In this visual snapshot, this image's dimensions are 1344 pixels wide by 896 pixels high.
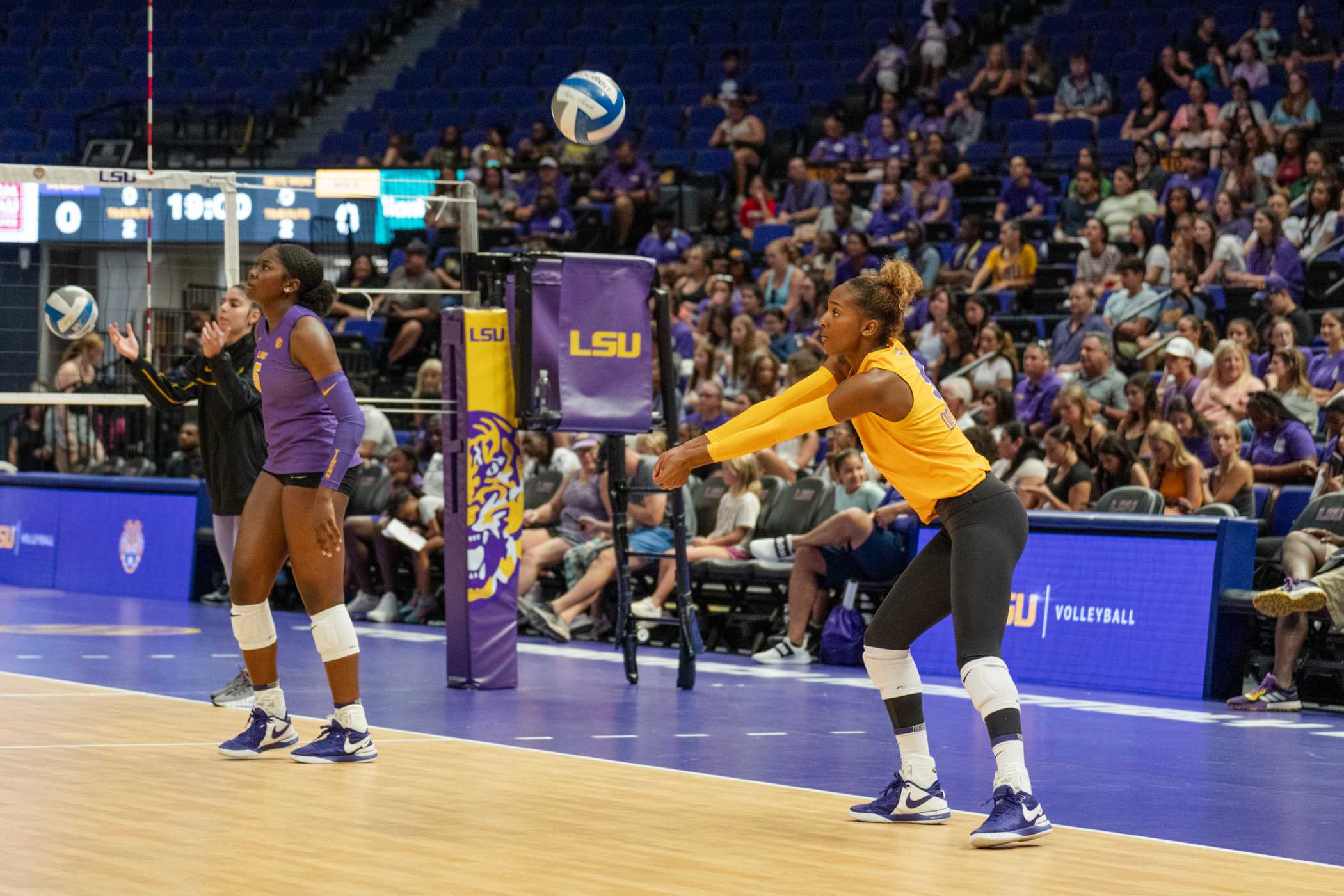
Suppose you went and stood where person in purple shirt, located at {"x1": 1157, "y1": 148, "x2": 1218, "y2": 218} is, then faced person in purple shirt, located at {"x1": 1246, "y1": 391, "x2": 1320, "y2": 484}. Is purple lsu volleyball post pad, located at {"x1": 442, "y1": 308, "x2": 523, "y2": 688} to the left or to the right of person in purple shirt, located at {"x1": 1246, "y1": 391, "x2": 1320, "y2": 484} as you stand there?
right

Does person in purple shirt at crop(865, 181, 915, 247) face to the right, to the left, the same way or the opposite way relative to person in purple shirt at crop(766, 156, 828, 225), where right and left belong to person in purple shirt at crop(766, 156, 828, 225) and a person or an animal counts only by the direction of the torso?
the same way

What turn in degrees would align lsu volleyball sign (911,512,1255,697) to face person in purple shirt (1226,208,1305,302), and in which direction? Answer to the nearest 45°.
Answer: approximately 135° to its right

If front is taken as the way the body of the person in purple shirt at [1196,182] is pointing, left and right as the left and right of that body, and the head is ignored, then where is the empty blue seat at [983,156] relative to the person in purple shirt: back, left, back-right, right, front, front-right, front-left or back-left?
right

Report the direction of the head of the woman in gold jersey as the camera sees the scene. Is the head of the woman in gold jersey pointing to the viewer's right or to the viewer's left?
to the viewer's left

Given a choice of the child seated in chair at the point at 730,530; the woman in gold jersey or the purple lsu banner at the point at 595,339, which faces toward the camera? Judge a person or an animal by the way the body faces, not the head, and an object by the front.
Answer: the purple lsu banner

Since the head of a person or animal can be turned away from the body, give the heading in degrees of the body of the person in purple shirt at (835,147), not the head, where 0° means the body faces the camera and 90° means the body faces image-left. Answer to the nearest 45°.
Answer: approximately 45°

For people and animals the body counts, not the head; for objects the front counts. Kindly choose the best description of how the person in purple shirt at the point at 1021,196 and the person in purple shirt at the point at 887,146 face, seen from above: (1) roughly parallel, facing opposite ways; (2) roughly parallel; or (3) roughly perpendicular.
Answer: roughly parallel

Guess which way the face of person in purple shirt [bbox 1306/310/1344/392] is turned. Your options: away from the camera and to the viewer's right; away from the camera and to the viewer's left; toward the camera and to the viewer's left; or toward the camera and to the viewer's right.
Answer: toward the camera and to the viewer's left

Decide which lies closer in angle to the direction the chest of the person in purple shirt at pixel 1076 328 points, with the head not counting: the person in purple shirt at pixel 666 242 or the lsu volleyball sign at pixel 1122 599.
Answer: the lsu volleyball sign

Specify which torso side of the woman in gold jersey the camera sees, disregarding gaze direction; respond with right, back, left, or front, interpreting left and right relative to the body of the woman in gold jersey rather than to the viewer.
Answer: left

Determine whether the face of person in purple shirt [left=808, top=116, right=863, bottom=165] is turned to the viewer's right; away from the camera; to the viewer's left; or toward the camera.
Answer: toward the camera

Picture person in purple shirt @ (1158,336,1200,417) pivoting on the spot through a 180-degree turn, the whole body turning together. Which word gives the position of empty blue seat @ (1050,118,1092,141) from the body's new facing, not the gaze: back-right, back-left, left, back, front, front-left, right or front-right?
front-left

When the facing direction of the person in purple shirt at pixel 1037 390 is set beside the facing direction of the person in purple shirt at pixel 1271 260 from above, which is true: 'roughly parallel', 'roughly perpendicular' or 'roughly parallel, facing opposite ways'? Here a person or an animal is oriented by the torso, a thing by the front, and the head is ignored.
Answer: roughly parallel

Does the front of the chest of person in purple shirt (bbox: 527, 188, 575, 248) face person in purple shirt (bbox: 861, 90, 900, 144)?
no

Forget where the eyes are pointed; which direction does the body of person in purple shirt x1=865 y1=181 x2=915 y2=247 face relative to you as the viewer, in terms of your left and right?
facing the viewer and to the left of the viewer
